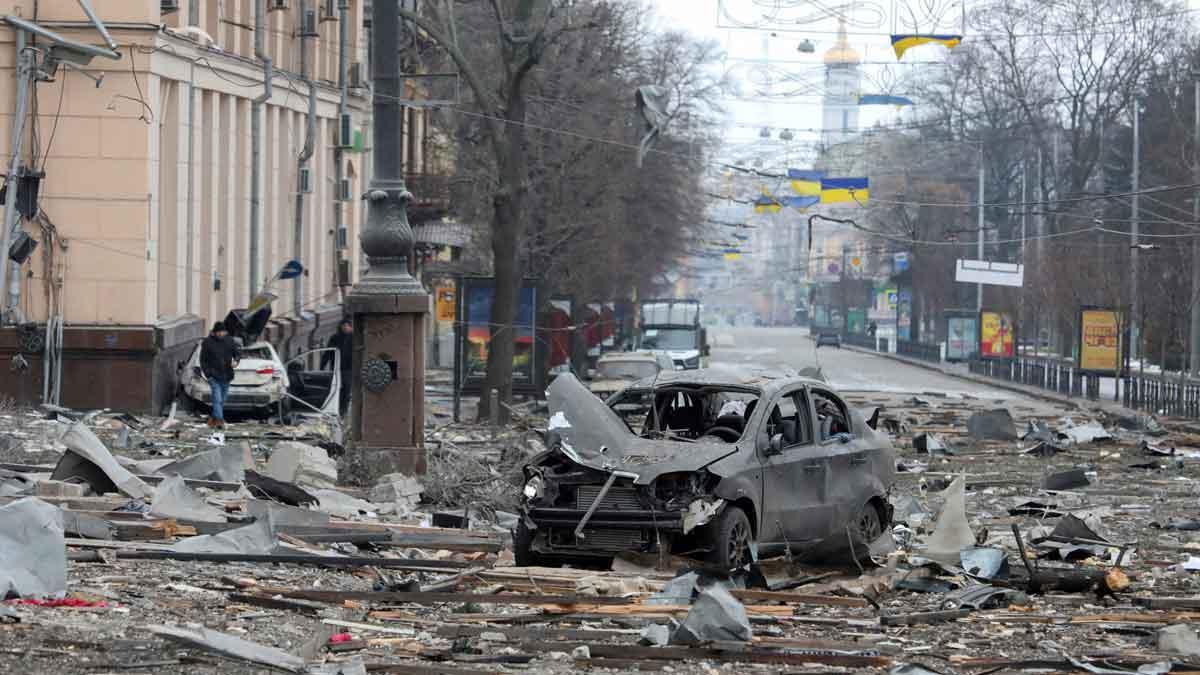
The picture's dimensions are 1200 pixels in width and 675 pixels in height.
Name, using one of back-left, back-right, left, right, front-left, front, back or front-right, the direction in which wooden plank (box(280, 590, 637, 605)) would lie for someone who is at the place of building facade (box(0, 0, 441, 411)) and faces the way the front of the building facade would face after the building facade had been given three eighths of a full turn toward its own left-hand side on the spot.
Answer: back

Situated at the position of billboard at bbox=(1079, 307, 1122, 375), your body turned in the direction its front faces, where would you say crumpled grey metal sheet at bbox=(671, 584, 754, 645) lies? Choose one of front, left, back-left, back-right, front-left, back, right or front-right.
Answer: front

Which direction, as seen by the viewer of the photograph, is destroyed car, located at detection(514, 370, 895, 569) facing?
facing the viewer and to the left of the viewer

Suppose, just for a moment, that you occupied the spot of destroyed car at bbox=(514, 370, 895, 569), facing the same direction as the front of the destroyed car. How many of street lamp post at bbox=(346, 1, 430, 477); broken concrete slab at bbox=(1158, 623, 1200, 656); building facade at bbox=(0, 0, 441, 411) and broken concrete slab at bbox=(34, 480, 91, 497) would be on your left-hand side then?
1

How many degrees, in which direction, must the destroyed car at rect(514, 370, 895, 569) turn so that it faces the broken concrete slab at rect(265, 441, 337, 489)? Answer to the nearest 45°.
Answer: approximately 90° to its right

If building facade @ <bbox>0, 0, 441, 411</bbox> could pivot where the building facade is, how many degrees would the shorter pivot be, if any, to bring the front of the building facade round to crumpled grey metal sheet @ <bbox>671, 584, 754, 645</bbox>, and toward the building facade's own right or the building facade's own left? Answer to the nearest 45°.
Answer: approximately 45° to the building facade's own right

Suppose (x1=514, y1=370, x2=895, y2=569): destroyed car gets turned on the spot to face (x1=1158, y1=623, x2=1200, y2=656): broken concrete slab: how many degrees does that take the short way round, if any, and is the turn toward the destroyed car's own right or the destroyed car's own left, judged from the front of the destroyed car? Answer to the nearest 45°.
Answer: approximately 90° to the destroyed car's own left

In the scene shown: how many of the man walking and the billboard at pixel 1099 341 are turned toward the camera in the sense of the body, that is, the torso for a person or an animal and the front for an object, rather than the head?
2

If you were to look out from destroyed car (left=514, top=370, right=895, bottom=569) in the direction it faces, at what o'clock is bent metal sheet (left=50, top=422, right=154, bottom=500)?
The bent metal sheet is roughly at 2 o'clock from the destroyed car.

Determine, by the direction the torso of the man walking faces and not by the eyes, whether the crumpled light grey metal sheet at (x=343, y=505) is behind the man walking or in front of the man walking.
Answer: in front

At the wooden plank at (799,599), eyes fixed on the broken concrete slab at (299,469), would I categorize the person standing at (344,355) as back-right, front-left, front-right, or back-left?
front-right

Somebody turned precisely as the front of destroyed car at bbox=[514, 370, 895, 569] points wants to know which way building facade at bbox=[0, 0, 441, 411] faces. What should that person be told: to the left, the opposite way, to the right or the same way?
to the left

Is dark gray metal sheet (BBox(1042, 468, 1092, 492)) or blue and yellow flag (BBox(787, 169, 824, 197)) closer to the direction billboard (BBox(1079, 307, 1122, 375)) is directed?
the dark gray metal sheet

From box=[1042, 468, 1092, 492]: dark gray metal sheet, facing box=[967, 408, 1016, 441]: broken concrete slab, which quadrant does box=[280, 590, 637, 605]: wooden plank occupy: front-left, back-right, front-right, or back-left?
back-left

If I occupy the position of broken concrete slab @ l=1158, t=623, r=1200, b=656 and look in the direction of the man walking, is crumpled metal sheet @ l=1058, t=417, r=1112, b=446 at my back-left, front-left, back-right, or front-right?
front-right

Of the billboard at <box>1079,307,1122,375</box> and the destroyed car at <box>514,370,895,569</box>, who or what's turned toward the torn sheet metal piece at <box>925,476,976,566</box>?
the billboard

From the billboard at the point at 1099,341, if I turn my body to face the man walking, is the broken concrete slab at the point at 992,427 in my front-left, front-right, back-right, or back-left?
front-left

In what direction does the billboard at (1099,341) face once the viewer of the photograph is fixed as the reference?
facing the viewer
